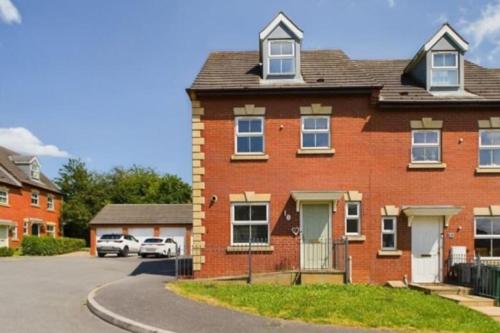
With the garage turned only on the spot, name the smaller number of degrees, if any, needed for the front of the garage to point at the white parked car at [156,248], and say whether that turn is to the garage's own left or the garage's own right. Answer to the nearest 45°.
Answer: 0° — it already faces it

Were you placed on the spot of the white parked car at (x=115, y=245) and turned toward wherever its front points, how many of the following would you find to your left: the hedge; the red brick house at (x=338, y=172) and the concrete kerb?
1

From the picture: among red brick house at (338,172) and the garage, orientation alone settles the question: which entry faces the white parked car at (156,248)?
the garage

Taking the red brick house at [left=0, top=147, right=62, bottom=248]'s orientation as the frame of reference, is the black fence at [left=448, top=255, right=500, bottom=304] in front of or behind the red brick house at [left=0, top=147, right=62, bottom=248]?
in front

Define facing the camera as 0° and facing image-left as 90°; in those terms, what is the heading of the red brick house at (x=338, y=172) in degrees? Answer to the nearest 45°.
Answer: approximately 0°
